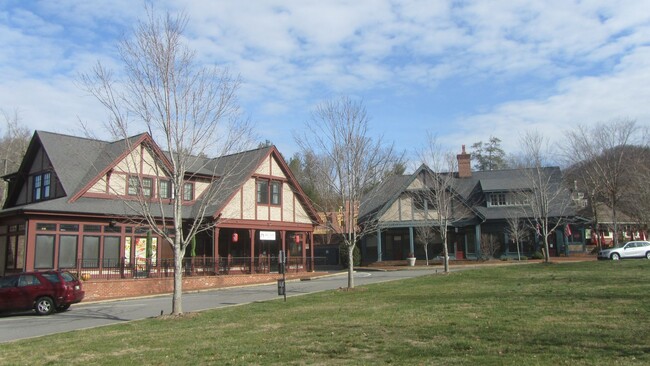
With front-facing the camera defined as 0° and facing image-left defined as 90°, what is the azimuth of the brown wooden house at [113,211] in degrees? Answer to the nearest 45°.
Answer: approximately 315°

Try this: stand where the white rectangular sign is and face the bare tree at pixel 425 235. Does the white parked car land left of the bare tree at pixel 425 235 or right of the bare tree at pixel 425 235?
right

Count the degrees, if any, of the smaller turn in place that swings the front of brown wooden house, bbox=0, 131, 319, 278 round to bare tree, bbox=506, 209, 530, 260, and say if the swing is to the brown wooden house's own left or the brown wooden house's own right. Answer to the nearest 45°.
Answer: approximately 45° to the brown wooden house's own left

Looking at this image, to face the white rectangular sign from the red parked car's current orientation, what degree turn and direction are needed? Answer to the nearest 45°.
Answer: approximately 90° to its right

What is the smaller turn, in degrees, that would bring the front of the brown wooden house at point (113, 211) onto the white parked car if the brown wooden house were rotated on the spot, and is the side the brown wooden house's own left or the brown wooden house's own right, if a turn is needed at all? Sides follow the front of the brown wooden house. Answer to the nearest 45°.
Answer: approximately 45° to the brown wooden house's own left

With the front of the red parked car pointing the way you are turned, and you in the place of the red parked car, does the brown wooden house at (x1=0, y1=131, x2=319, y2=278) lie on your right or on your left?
on your right

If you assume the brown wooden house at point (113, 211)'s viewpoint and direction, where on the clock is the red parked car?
The red parked car is roughly at 2 o'clock from the brown wooden house.

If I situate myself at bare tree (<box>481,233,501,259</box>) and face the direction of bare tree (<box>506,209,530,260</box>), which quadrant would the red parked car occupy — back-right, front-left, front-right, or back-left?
back-right

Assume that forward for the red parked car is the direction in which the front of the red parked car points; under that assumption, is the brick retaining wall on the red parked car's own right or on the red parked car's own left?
on the red parked car's own right

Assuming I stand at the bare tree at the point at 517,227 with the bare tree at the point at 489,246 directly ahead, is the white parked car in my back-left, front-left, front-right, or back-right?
back-left

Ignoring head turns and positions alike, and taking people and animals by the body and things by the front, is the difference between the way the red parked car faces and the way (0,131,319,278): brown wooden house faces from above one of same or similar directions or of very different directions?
very different directions
